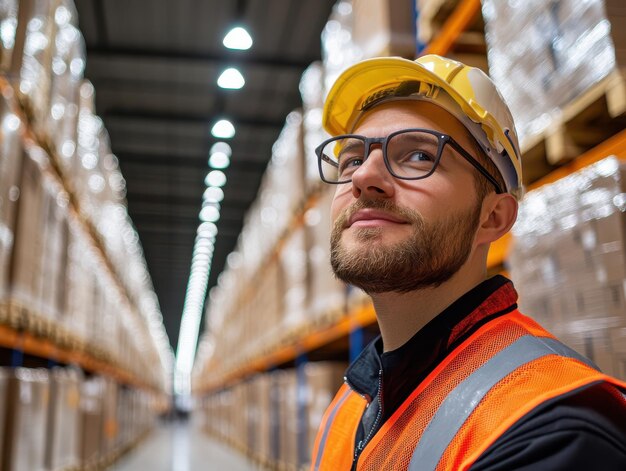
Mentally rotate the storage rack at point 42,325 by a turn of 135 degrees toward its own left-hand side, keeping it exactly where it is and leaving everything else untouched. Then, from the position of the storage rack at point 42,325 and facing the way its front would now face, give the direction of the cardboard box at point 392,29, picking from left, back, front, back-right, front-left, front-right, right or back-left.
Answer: back

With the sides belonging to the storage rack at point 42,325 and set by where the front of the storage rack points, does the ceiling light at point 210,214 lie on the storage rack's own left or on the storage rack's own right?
on the storage rack's own left

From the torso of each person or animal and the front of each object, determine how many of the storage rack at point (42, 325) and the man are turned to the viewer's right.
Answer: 1

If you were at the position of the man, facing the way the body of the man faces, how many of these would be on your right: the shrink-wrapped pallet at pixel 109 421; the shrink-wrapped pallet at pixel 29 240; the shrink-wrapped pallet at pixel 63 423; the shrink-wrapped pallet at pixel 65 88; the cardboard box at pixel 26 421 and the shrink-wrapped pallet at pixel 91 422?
6

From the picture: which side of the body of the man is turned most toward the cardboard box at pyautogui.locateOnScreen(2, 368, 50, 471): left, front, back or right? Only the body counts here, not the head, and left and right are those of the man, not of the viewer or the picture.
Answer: right

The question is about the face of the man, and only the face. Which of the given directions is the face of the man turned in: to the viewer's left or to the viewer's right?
to the viewer's left

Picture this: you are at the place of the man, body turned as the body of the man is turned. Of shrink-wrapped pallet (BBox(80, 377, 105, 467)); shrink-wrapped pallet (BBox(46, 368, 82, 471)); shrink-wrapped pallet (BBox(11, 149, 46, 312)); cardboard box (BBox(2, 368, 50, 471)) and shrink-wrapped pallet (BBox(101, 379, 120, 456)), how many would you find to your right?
5

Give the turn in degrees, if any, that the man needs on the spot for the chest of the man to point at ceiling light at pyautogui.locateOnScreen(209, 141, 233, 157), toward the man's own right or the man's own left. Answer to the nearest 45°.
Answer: approximately 90° to the man's own right

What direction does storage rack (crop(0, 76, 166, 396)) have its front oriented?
to the viewer's right

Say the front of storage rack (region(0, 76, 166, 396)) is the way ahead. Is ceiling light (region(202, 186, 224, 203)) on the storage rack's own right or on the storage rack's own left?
on the storage rack's own left

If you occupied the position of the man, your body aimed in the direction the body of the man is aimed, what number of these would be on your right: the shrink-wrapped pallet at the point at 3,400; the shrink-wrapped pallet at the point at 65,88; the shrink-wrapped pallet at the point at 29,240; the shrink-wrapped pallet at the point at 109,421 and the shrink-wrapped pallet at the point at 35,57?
5

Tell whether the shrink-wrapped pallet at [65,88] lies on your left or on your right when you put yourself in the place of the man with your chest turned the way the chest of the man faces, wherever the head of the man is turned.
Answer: on your right

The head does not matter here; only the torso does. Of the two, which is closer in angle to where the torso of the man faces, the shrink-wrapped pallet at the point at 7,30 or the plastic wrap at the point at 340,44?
the shrink-wrapped pallet
